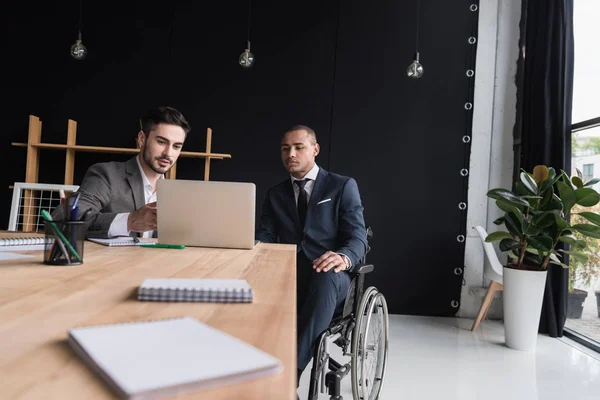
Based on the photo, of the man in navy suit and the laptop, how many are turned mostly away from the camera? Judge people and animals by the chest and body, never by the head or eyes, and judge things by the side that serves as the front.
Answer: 1

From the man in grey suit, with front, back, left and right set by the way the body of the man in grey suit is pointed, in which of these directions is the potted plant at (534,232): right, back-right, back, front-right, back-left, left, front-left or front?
front-left

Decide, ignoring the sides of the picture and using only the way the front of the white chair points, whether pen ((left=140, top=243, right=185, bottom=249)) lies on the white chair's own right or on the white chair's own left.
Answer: on the white chair's own right

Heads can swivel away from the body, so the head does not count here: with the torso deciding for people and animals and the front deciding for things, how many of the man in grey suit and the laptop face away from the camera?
1

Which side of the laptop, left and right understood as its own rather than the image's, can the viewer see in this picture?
back

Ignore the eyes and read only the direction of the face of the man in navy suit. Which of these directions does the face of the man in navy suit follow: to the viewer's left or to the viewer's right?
to the viewer's left

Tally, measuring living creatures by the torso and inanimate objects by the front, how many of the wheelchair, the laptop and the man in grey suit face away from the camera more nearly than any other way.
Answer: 1

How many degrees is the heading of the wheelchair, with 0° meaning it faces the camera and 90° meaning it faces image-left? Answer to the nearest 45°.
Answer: approximately 45°

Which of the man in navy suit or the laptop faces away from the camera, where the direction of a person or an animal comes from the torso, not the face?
the laptop

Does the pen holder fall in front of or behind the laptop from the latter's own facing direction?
behind

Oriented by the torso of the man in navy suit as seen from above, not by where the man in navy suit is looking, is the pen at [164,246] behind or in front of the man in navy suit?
in front

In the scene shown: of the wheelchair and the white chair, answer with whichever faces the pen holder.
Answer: the wheelchair

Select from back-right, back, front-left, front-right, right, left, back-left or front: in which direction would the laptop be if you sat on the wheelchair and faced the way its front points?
front

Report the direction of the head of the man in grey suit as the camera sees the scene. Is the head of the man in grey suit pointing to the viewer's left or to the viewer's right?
to the viewer's right

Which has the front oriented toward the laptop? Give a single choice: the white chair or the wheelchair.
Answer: the wheelchair

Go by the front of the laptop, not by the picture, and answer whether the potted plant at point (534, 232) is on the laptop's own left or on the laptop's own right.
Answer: on the laptop's own right

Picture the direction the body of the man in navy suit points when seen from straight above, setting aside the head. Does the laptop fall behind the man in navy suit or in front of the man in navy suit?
in front

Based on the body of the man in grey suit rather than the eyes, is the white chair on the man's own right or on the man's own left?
on the man's own left
